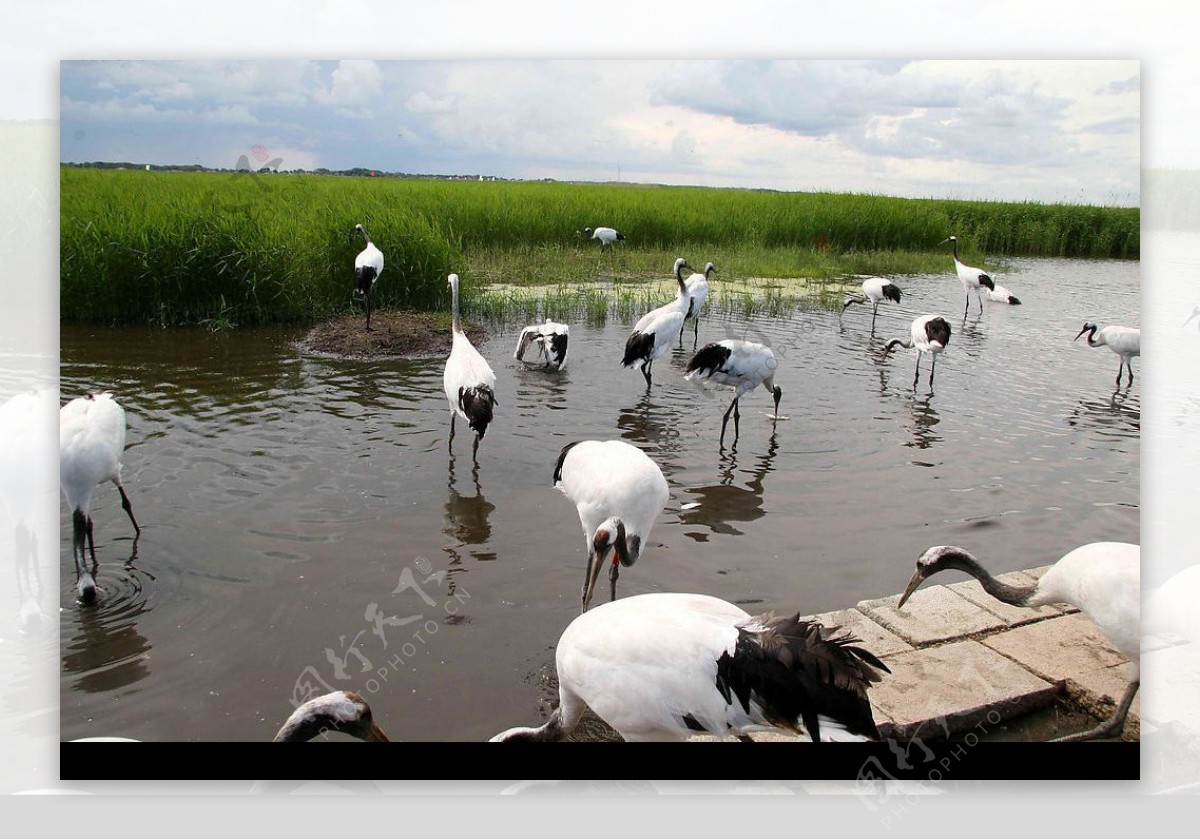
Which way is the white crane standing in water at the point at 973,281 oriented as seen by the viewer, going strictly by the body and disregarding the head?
to the viewer's left

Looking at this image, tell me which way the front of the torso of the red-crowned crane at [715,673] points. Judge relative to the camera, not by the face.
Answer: to the viewer's left

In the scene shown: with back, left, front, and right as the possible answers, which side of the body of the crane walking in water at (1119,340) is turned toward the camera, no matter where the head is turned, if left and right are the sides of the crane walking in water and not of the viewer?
left

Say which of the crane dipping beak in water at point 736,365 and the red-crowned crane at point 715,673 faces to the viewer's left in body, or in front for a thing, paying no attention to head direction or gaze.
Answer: the red-crowned crane

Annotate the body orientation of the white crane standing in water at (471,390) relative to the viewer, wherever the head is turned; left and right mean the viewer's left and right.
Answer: facing away from the viewer and to the left of the viewer

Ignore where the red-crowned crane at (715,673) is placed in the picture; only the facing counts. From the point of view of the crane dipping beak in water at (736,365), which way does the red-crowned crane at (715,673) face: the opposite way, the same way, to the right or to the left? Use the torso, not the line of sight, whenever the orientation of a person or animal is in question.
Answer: the opposite way

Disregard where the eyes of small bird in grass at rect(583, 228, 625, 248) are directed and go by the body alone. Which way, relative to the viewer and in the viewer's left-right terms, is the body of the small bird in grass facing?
facing to the left of the viewer

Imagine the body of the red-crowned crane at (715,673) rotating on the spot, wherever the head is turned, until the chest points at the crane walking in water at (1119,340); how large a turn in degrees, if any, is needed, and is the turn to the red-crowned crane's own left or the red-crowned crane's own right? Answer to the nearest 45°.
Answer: approximately 135° to the red-crowned crane's own right
